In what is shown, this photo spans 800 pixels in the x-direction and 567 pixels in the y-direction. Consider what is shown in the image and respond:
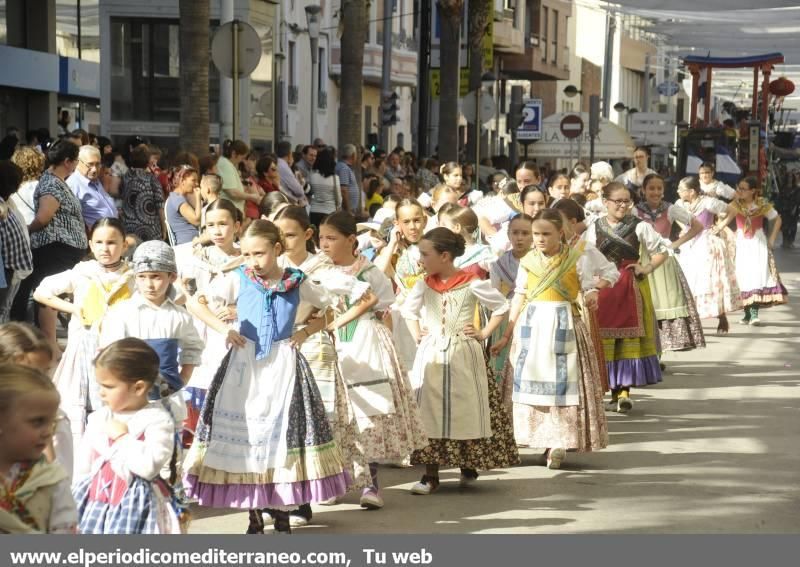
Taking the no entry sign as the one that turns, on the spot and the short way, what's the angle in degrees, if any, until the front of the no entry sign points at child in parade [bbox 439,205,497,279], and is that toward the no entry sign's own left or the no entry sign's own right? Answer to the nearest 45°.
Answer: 0° — it already faces them

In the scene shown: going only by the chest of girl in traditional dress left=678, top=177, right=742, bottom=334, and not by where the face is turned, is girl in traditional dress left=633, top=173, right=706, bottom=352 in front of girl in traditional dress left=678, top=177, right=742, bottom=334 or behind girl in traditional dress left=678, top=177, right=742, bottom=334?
in front

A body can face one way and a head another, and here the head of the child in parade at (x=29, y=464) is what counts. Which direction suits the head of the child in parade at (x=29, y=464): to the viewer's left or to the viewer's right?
to the viewer's right

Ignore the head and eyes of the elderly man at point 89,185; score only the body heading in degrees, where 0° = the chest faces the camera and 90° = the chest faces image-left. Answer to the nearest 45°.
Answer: approximately 315°

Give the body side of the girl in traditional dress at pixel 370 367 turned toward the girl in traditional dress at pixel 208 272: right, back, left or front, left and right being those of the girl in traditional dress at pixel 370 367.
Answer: right

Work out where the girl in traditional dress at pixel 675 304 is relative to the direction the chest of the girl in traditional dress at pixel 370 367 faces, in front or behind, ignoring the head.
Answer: behind

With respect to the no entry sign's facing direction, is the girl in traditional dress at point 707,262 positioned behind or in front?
in front

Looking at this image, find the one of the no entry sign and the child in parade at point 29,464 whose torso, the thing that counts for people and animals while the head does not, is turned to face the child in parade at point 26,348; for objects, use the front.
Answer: the no entry sign

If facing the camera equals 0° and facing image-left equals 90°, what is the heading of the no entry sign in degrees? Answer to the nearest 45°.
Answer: approximately 0°

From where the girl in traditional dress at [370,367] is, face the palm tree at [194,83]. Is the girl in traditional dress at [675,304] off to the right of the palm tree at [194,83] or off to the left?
right
